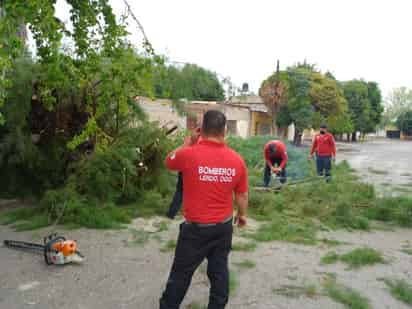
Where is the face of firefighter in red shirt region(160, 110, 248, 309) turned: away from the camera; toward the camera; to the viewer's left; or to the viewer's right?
away from the camera

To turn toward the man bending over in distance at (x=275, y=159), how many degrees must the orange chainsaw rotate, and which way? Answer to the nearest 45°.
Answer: approximately 135° to its right

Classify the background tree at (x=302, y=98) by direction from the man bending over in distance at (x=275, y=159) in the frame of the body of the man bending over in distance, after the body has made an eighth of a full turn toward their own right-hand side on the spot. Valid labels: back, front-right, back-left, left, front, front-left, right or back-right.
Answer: back-right

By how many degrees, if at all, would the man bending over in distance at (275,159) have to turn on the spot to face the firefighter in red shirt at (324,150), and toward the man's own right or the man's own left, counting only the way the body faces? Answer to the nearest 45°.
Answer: approximately 135° to the man's own left

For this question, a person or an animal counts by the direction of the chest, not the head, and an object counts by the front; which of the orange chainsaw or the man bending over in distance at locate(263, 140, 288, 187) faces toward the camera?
the man bending over in distance

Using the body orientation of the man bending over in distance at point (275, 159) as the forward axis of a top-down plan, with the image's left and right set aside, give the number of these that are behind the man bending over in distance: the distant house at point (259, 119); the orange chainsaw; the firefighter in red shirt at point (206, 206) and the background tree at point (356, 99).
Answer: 2

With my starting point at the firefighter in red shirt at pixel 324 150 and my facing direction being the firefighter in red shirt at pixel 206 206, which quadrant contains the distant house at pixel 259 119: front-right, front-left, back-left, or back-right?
back-right

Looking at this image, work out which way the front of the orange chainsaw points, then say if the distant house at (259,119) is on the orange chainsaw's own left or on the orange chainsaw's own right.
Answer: on the orange chainsaw's own right

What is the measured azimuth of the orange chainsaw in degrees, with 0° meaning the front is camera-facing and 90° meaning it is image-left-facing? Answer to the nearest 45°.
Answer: approximately 90°

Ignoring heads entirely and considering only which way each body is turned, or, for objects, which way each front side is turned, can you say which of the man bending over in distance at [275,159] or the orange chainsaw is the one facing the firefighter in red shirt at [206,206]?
the man bending over in distance

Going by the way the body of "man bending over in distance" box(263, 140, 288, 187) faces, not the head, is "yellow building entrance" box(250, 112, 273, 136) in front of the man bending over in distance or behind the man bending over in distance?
behind

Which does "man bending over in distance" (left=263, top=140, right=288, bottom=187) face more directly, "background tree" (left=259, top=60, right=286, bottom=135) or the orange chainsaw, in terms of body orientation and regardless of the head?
the orange chainsaw

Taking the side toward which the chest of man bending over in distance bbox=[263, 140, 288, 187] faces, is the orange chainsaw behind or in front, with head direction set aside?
in front

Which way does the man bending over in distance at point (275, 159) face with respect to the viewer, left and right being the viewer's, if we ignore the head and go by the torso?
facing the viewer
